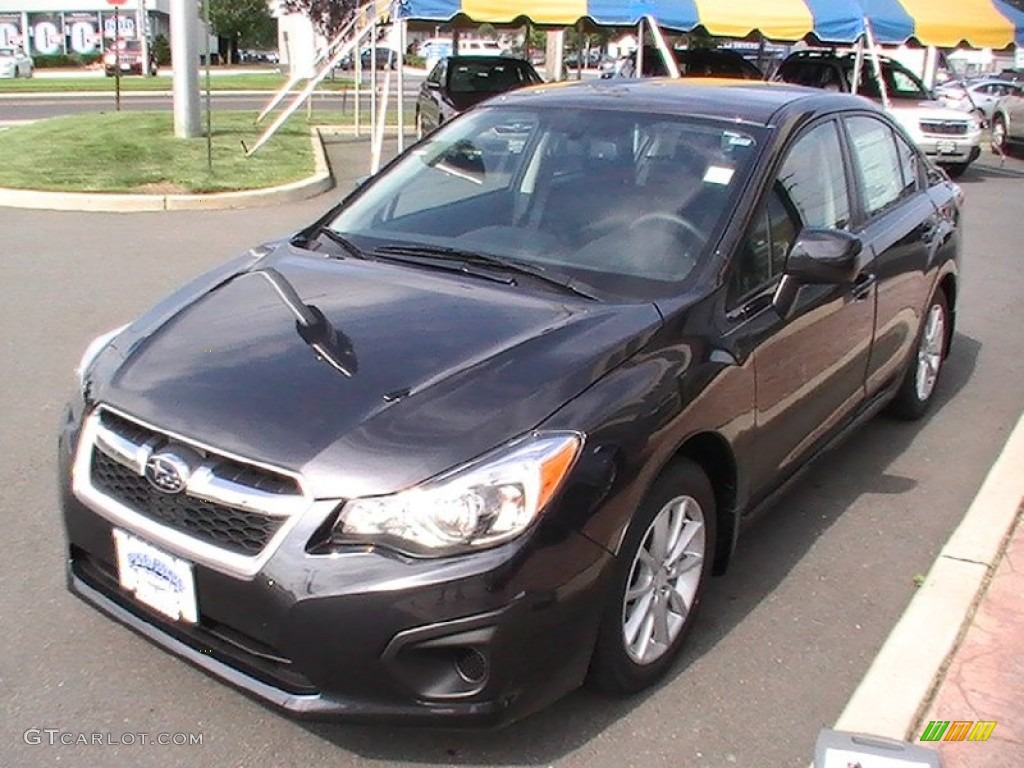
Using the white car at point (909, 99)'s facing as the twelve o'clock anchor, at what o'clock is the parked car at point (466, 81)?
The parked car is roughly at 4 o'clock from the white car.

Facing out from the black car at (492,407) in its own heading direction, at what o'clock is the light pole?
The light pole is roughly at 4 o'clock from the black car.

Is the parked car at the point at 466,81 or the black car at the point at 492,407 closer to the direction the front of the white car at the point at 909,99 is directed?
the black car

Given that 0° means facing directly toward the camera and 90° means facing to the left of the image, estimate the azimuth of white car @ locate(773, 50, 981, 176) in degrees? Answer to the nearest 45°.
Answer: approximately 315°

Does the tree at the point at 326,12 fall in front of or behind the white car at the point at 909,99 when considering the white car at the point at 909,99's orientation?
behind

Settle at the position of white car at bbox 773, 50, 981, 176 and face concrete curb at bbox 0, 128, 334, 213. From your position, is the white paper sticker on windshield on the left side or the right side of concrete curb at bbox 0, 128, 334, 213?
left

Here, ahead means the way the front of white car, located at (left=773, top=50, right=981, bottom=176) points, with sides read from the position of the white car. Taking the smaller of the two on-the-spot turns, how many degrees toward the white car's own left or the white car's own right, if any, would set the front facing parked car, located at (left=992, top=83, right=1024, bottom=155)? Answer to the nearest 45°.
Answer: approximately 90° to the white car's own left

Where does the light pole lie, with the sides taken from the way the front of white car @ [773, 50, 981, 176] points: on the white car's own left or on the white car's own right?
on the white car's own right

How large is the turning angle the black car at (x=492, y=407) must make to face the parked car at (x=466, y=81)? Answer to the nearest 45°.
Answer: approximately 135° to its right

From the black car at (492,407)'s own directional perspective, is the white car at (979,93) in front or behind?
behind

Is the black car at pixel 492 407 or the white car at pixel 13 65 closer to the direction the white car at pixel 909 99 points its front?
the black car

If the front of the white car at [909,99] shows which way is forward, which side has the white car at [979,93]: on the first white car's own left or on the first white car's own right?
on the first white car's own left

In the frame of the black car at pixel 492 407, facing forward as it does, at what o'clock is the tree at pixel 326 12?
The tree is roughly at 4 o'clock from the black car.

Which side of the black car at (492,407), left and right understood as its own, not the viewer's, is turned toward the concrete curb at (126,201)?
right

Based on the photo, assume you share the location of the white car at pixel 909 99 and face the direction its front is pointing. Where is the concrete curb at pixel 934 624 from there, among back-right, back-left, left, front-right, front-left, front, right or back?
front-right
